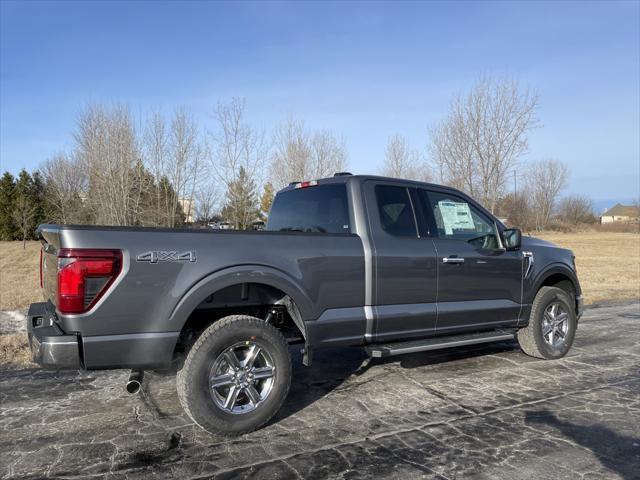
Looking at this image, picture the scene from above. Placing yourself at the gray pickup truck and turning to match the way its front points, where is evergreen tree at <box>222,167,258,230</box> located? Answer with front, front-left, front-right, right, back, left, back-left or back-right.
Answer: front-left

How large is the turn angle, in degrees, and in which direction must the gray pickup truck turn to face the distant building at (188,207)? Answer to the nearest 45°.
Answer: approximately 45° to its left

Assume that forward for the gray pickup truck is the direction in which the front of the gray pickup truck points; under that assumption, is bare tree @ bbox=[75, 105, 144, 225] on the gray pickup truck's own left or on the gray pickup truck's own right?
on the gray pickup truck's own left

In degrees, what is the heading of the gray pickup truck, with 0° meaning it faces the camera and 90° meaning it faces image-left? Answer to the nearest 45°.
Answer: approximately 225°

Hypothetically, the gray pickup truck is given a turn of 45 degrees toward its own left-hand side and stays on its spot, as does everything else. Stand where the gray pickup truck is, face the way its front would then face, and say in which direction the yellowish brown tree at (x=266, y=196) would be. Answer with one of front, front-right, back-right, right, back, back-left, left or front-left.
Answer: front

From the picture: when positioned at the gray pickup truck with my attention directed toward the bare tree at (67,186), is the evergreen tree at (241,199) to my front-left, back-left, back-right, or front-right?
front-right
